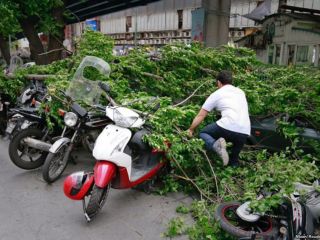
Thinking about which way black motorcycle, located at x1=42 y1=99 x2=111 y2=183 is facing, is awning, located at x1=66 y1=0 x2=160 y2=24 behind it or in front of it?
behind

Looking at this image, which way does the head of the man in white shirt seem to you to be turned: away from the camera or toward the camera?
away from the camera

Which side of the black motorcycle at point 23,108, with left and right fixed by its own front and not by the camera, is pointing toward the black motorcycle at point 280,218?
left

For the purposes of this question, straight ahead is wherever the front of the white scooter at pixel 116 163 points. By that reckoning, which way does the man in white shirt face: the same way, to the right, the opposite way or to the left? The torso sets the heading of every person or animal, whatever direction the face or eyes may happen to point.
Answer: to the right

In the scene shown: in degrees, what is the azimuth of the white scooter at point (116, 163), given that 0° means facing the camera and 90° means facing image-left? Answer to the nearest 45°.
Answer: approximately 45°

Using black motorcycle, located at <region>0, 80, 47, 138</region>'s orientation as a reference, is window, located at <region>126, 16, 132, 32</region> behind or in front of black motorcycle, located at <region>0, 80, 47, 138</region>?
behind

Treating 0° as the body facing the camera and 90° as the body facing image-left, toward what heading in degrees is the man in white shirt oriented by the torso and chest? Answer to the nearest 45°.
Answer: approximately 135°

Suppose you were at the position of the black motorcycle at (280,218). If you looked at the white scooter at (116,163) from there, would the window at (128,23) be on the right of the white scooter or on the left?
right
